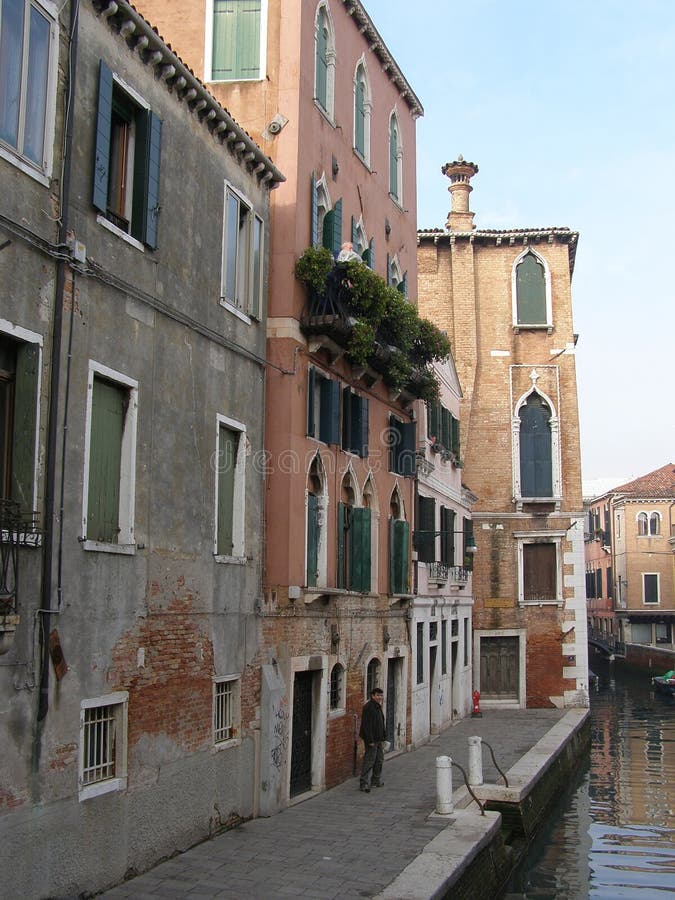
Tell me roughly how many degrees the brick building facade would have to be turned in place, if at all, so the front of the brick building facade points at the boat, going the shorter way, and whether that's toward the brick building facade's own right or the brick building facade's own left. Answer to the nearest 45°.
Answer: approximately 135° to the brick building facade's own left

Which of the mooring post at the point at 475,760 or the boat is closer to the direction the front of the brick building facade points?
the mooring post

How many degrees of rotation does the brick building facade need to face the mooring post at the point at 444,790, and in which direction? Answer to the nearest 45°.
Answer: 0° — it already faces it

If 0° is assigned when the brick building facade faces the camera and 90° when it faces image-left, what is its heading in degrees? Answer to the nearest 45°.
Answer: approximately 0°

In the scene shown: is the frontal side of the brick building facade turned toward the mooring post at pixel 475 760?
yes

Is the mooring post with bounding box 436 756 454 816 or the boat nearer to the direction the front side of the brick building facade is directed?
the mooring post
